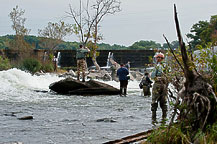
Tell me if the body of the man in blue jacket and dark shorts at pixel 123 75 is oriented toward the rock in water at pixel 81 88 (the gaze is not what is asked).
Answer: no

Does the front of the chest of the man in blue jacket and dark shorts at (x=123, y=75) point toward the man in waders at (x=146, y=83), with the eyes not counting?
no

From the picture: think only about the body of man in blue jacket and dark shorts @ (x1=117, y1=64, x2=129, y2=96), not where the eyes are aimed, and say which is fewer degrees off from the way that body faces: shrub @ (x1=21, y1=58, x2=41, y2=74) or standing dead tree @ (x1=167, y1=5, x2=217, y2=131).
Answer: the shrub

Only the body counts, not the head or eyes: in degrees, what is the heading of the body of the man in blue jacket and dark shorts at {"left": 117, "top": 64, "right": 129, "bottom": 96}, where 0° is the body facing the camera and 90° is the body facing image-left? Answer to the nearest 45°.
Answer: approximately 180°

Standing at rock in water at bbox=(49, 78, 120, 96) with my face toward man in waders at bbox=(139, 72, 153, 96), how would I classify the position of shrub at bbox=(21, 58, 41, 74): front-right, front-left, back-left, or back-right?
back-left

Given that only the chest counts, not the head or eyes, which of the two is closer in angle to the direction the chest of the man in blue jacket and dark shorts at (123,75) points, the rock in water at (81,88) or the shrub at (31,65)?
the shrub

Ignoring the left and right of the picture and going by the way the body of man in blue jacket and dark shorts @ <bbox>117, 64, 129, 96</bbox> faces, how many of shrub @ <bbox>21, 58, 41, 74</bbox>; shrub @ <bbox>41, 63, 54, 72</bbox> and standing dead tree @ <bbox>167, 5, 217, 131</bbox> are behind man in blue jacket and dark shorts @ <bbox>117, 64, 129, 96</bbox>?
1

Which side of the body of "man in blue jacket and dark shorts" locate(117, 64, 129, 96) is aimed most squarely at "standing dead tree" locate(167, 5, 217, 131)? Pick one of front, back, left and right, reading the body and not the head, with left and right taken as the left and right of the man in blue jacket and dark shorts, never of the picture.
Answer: back

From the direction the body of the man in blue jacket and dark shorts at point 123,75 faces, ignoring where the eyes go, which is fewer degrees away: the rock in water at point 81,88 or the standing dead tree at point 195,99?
the rock in water

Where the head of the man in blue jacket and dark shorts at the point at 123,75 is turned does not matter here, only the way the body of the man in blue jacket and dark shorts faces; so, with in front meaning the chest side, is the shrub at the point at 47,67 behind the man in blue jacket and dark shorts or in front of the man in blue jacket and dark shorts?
in front
